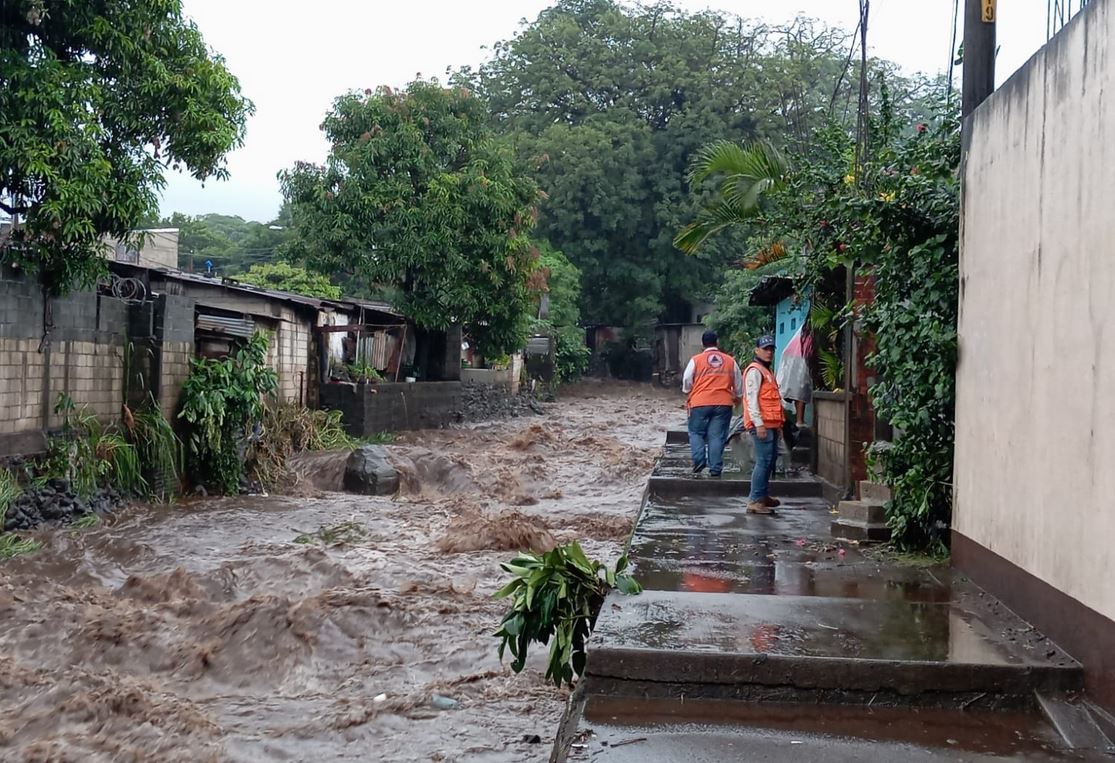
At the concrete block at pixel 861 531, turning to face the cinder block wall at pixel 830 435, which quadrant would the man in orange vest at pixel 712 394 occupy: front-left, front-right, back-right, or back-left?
front-left

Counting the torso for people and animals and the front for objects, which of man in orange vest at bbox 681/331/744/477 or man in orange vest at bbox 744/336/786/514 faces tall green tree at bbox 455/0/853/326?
man in orange vest at bbox 681/331/744/477

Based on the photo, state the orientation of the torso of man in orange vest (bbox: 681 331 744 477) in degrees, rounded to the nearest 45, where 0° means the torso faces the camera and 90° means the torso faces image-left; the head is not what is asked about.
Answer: approximately 180°

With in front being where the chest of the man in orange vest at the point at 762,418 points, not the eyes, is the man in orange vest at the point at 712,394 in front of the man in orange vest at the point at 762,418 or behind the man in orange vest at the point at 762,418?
behind

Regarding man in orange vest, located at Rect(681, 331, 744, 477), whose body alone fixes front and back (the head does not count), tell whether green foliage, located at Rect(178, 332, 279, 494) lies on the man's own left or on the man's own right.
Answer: on the man's own left

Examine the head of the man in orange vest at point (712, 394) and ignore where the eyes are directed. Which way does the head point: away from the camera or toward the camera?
away from the camera

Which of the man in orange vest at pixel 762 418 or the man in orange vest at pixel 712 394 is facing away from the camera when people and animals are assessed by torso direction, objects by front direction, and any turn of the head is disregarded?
the man in orange vest at pixel 712 394

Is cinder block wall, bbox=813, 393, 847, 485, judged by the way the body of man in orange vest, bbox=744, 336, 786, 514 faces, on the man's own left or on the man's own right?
on the man's own left

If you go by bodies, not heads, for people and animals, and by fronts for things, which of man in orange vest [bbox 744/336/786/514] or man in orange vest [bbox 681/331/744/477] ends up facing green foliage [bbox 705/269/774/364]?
man in orange vest [bbox 681/331/744/477]

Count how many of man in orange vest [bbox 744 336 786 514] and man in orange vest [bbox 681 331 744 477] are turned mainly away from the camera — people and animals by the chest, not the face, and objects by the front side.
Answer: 1

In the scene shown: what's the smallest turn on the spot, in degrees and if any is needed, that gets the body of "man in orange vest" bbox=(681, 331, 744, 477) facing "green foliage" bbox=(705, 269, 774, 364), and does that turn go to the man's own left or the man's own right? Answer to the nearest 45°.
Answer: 0° — they already face it

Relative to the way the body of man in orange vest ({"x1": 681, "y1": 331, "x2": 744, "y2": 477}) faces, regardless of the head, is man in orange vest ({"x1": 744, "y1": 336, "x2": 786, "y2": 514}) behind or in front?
behind

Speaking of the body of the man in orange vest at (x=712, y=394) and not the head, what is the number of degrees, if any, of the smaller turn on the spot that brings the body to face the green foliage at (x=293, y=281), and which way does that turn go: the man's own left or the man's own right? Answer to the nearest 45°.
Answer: approximately 45° to the man's own left
